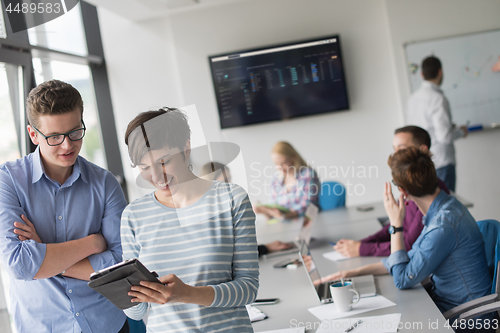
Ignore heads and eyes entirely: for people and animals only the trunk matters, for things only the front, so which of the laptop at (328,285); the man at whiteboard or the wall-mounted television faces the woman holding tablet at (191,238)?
the wall-mounted television

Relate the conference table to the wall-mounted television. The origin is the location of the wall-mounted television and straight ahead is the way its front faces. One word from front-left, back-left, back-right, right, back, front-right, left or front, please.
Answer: front

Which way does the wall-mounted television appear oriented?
toward the camera

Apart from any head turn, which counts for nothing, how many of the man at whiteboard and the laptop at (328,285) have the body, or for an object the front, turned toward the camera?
0

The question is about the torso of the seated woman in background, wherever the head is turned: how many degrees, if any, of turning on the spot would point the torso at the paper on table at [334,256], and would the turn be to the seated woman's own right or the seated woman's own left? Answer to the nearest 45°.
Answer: approximately 45° to the seated woman's own left

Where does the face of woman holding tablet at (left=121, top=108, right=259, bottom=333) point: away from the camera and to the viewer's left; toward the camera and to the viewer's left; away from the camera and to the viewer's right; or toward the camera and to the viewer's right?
toward the camera and to the viewer's left

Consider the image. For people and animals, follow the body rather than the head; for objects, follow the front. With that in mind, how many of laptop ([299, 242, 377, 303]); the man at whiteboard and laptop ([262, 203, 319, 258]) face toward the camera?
0

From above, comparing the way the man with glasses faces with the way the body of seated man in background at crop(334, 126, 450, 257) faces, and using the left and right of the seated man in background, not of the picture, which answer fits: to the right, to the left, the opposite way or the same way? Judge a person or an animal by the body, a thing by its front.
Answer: to the left

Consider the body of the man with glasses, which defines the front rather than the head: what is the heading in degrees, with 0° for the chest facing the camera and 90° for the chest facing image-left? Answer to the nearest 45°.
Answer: approximately 0°

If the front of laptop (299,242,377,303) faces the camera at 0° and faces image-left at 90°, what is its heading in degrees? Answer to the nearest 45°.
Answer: approximately 270°
